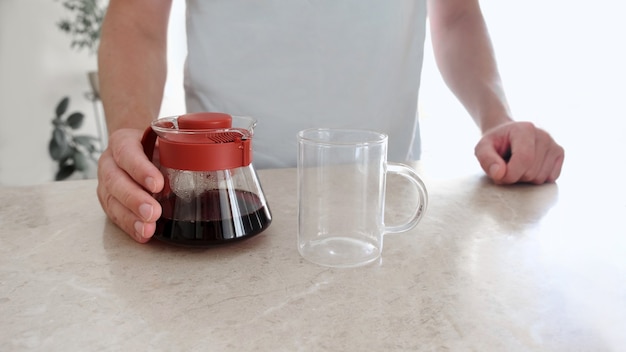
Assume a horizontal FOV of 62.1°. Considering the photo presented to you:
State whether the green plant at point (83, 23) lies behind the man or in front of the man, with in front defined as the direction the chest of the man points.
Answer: behind

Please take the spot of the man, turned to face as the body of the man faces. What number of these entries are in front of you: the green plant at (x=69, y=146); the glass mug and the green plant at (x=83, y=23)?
1

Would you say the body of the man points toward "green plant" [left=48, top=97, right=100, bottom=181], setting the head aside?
no

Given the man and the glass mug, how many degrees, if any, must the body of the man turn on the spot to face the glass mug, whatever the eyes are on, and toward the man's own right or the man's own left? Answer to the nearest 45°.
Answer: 0° — they already face it

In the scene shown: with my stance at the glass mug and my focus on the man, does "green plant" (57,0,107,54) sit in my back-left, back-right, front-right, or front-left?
front-left

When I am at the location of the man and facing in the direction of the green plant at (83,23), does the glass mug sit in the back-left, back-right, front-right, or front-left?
back-left

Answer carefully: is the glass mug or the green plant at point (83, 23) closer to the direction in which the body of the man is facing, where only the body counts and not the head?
the glass mug

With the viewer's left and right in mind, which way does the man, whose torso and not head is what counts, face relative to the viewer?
facing the viewer

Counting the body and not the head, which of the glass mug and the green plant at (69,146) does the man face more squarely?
the glass mug
